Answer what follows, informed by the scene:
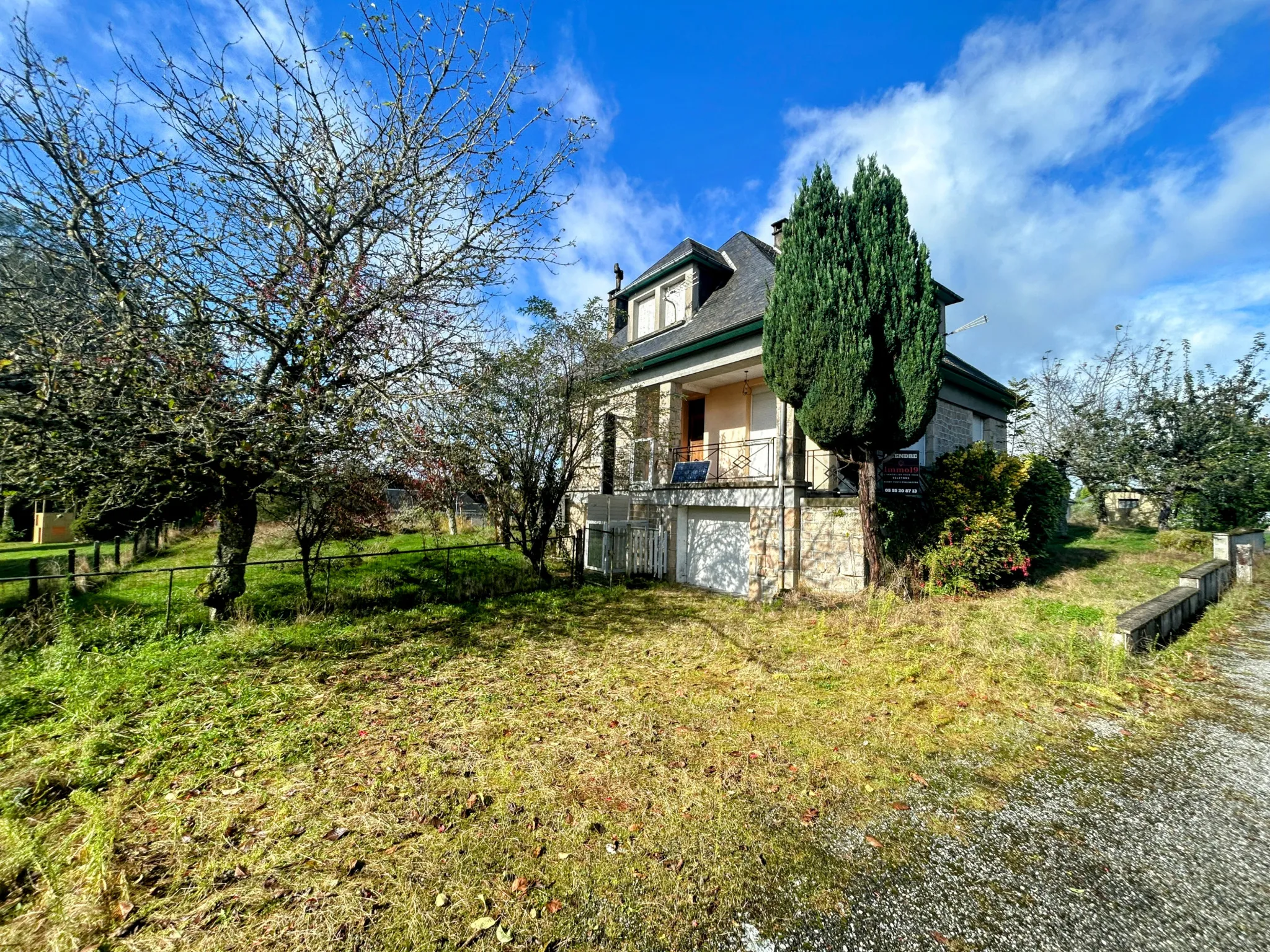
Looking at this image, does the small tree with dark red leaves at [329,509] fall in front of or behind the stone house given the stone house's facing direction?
in front

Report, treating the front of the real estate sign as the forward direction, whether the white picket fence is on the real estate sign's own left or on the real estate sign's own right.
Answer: on the real estate sign's own right

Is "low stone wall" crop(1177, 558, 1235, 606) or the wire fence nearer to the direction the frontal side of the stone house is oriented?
the wire fence

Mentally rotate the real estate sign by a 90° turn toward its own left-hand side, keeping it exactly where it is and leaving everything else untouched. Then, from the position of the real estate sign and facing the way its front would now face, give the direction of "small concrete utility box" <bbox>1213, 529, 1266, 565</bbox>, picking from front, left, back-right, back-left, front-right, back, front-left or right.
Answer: front-left

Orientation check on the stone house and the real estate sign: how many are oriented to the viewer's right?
0

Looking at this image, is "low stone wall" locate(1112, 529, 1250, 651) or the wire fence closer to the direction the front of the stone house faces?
the wire fence

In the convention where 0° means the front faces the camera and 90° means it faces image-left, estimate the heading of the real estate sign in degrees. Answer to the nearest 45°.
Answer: approximately 0°

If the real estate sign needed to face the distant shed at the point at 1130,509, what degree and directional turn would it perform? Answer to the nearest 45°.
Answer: approximately 135° to its left

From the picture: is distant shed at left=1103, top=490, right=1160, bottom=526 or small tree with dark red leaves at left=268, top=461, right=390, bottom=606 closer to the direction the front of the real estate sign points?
the small tree with dark red leaves

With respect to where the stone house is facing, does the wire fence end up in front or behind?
in front

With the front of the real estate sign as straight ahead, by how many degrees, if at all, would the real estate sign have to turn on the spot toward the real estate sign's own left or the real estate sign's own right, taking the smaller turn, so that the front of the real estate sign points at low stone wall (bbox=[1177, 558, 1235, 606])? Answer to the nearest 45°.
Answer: approximately 90° to the real estate sign's own left
